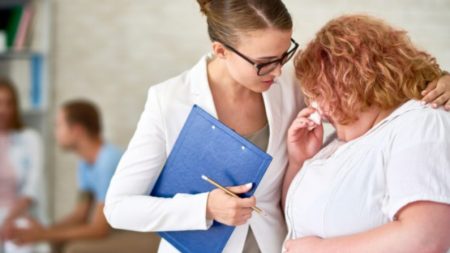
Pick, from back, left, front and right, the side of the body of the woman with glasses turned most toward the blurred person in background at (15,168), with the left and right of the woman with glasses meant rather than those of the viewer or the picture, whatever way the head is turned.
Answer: back

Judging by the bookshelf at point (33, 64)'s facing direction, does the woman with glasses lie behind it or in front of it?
in front

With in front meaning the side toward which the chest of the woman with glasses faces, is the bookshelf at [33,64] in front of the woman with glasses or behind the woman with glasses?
behind

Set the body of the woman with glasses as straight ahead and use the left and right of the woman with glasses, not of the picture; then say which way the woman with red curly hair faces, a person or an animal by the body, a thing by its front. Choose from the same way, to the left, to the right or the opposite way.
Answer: to the right

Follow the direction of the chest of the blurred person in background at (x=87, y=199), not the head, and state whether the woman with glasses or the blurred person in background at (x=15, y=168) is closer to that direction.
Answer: the blurred person in background

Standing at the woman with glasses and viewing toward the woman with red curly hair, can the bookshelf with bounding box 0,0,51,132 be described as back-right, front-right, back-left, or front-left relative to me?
back-left

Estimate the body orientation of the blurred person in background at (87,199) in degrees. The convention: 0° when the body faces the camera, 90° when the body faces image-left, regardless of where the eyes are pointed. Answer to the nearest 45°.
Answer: approximately 90°

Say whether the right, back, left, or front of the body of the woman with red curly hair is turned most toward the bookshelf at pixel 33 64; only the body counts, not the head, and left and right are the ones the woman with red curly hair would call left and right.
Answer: right

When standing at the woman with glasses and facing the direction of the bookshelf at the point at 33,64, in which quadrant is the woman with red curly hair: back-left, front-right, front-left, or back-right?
back-right

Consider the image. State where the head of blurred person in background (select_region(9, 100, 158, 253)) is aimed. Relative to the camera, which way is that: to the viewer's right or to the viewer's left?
to the viewer's left

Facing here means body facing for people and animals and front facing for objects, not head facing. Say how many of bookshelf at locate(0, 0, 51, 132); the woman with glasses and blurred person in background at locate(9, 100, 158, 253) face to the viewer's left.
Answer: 1

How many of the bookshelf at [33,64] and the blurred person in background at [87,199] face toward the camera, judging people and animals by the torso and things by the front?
1

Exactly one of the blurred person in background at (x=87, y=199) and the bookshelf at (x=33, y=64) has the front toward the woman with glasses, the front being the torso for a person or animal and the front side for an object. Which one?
the bookshelf
